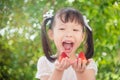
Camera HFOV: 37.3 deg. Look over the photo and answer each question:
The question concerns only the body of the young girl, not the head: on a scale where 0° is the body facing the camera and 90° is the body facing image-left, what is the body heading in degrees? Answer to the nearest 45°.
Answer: approximately 0°

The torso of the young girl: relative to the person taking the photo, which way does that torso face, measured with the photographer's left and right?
facing the viewer
